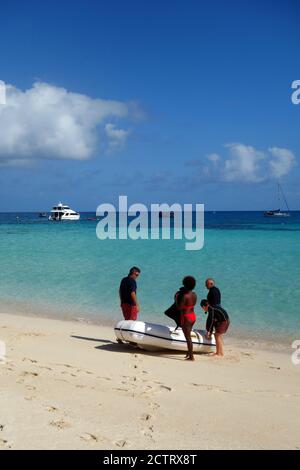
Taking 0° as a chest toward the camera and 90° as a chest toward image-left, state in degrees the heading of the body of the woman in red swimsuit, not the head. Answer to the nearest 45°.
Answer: approximately 135°

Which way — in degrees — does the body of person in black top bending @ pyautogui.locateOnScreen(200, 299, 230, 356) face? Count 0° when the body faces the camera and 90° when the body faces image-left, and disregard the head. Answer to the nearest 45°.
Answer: approximately 90°

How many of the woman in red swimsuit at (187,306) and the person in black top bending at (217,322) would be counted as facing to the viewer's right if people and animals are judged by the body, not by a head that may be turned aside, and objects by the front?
0

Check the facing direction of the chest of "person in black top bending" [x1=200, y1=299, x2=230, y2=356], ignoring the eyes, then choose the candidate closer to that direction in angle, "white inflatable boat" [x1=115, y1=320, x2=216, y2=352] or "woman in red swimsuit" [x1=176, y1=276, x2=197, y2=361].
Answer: the white inflatable boat

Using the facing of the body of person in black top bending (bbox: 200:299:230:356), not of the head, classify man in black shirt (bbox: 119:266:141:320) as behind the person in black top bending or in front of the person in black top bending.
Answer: in front

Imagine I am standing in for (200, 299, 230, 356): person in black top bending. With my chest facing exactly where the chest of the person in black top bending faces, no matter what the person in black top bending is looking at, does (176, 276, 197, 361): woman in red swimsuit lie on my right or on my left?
on my left

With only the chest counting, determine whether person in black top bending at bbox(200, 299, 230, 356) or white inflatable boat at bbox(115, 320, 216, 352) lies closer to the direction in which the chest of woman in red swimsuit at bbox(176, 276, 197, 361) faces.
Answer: the white inflatable boat

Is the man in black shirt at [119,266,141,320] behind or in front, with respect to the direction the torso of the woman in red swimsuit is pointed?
in front
